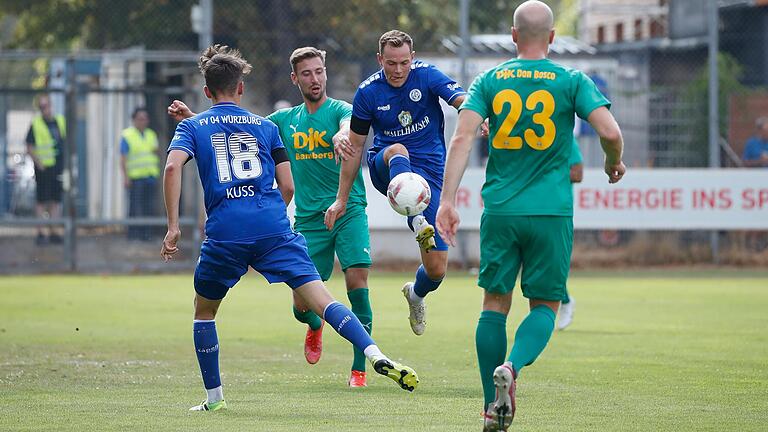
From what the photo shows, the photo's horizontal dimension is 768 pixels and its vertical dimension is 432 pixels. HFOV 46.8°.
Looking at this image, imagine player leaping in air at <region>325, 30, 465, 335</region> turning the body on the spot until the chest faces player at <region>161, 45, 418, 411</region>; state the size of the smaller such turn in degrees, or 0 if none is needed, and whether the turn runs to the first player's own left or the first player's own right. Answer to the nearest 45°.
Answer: approximately 45° to the first player's own right

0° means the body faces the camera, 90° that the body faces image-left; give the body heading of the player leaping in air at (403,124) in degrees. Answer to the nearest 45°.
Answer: approximately 0°

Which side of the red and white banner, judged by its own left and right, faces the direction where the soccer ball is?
front

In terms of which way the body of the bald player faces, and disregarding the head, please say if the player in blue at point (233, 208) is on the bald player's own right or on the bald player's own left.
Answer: on the bald player's own left

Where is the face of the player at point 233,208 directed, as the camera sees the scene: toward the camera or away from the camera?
away from the camera

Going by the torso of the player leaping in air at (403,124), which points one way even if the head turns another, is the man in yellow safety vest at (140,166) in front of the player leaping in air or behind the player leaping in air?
behind

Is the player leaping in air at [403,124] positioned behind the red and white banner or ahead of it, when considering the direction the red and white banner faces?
ahead

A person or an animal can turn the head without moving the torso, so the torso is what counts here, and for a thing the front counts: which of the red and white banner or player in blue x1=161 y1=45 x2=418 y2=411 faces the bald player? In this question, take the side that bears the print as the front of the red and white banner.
the red and white banner

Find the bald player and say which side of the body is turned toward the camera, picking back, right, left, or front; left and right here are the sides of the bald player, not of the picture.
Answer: back

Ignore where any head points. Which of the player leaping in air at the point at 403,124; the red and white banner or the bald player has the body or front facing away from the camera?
the bald player

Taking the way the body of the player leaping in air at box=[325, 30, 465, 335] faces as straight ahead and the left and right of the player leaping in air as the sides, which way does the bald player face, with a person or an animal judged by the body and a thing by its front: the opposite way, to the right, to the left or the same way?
the opposite way

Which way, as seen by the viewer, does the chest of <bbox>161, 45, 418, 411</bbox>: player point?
away from the camera
